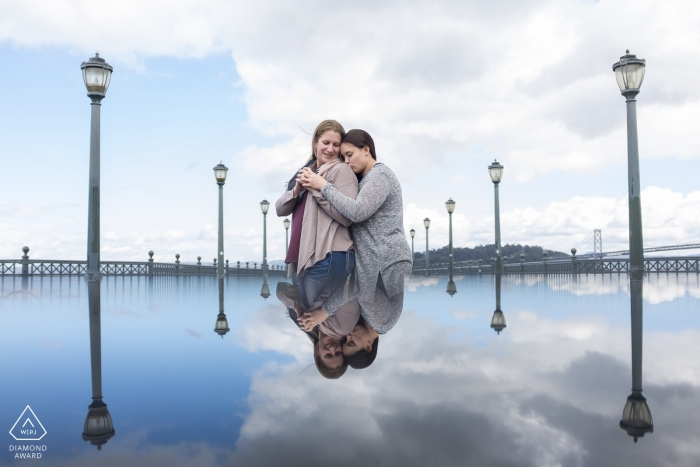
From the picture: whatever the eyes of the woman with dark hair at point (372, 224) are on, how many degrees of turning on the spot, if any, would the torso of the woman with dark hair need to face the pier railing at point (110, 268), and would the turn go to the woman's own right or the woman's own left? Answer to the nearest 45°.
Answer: approximately 45° to the woman's own right

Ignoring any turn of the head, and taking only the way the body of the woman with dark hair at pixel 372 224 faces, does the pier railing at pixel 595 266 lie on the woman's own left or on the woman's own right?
on the woman's own right

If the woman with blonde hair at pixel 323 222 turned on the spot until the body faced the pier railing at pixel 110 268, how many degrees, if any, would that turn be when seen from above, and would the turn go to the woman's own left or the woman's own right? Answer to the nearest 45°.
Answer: approximately 90° to the woman's own right

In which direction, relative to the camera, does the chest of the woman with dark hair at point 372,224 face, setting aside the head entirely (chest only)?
to the viewer's left

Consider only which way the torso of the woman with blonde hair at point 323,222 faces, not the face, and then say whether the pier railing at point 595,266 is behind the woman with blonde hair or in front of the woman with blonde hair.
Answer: behind

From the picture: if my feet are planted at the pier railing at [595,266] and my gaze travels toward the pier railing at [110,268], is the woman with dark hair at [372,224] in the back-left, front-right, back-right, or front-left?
front-left

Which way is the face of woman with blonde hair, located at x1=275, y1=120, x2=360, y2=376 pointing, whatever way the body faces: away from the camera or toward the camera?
toward the camera

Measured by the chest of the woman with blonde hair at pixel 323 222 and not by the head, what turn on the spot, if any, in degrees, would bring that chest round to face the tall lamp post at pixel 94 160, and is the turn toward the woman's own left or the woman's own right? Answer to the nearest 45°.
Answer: approximately 90° to the woman's own right

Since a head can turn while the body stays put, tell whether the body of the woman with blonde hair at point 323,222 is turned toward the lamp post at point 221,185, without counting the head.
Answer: no

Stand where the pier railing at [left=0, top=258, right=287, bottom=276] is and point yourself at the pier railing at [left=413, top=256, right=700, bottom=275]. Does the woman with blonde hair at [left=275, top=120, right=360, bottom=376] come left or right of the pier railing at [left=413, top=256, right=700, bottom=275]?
right

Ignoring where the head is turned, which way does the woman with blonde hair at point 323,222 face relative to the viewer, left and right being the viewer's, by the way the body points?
facing the viewer and to the left of the viewer
